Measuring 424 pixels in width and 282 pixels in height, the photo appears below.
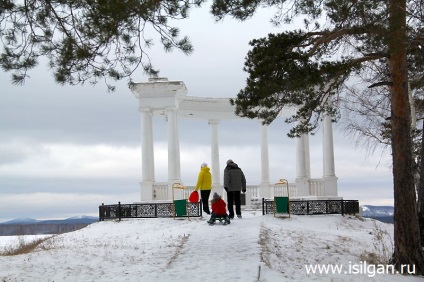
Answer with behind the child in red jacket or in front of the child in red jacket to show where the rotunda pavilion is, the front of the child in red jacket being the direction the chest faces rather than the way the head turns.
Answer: in front

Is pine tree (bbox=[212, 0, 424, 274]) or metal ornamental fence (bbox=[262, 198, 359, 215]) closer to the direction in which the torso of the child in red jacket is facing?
the metal ornamental fence

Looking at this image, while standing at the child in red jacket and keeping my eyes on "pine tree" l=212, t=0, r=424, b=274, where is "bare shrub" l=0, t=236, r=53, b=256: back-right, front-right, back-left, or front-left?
back-right

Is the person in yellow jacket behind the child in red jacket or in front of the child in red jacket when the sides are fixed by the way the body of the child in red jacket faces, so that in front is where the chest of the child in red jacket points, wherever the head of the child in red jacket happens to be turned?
in front

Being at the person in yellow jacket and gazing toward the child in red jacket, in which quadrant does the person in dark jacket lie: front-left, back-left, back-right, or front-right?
front-left

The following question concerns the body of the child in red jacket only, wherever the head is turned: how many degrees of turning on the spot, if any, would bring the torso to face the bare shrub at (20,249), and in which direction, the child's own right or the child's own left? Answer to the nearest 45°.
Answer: approximately 90° to the child's own left

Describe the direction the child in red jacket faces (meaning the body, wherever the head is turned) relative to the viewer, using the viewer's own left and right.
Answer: facing away from the viewer

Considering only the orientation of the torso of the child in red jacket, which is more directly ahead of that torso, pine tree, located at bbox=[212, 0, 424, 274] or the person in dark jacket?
the person in dark jacket

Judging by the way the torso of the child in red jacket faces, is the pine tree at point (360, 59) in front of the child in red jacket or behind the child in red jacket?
behind
